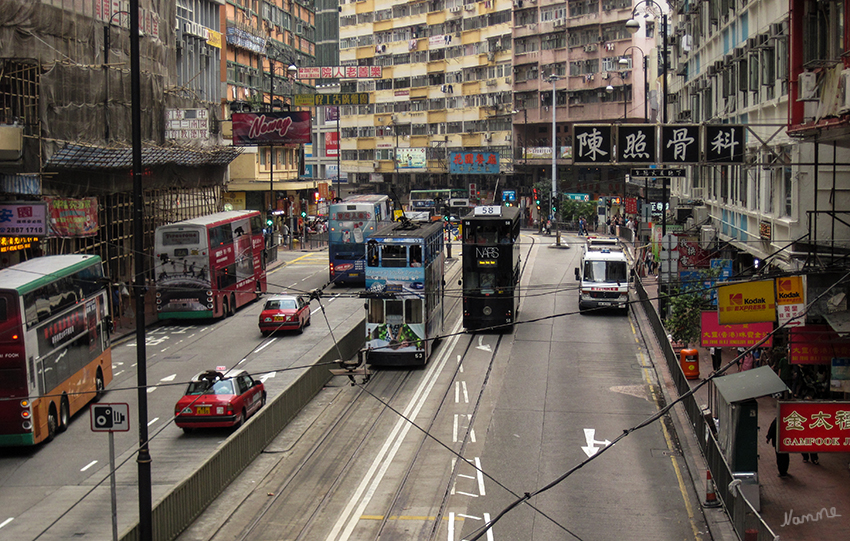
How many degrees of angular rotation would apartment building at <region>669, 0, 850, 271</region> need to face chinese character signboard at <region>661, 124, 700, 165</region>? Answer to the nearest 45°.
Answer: approximately 45° to its left

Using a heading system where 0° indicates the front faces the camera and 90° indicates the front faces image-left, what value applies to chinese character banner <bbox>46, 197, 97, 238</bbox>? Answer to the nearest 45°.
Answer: approximately 0°

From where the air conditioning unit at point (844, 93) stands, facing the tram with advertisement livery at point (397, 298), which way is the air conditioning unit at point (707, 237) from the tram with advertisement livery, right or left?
right

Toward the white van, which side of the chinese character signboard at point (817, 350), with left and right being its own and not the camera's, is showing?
back
